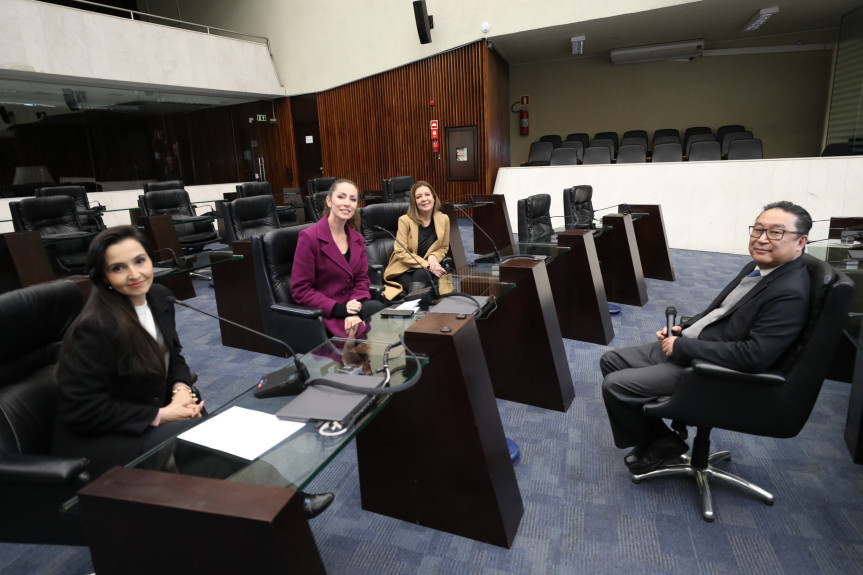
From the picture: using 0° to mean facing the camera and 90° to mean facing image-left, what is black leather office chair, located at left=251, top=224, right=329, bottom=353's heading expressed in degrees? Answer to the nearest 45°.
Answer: approximately 315°

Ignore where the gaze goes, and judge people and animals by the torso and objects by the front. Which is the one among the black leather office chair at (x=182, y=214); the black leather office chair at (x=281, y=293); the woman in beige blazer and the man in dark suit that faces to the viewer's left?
the man in dark suit

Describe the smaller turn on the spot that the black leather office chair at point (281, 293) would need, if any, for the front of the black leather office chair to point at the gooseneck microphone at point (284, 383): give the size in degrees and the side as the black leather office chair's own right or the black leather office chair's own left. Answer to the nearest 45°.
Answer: approximately 45° to the black leather office chair's own right

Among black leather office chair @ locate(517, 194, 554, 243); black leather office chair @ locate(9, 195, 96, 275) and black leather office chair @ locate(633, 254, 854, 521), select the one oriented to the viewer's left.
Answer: black leather office chair @ locate(633, 254, 854, 521)

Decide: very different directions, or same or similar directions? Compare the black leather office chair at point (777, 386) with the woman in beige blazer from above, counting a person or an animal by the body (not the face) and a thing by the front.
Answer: very different directions

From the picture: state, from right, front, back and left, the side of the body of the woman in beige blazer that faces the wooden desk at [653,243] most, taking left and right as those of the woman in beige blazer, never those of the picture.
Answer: left

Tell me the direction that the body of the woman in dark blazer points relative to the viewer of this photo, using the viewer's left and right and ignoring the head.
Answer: facing the viewer and to the right of the viewer

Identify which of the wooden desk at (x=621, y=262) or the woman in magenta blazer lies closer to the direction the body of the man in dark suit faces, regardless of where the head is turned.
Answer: the woman in magenta blazer

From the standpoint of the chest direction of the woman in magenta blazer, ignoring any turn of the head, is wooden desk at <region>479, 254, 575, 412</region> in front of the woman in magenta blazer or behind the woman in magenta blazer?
in front

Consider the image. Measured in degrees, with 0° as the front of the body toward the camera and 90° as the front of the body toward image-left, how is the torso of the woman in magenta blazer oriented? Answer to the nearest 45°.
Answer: approximately 315°

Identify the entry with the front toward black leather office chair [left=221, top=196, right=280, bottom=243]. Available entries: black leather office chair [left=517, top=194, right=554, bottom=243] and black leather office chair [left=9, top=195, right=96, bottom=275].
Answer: black leather office chair [left=9, top=195, right=96, bottom=275]

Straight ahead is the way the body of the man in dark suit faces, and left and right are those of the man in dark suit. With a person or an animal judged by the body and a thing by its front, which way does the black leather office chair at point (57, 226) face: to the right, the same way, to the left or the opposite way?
the opposite way
